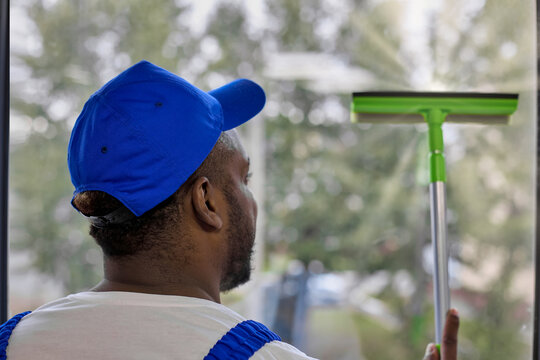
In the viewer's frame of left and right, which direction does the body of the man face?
facing away from the viewer and to the right of the viewer

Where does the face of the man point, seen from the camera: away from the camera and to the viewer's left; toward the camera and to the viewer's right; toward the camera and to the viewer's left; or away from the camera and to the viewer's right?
away from the camera and to the viewer's right
